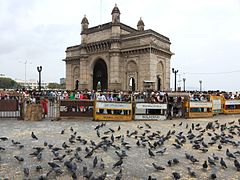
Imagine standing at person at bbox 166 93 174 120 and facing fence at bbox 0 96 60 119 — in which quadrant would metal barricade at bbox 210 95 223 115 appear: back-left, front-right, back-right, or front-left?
back-right

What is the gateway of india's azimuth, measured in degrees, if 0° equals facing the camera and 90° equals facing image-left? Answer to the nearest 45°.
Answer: approximately 45°

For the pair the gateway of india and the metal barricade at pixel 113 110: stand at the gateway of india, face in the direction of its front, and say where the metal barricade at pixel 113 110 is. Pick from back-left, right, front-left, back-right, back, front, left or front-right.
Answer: front-left

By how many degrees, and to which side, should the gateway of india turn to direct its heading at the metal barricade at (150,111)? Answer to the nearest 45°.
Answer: approximately 45° to its left

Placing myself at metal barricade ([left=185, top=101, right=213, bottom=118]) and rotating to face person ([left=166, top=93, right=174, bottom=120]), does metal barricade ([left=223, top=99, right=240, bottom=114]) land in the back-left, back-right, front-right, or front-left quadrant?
back-right

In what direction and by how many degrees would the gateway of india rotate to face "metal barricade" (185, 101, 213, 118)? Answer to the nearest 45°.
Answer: approximately 45° to its left

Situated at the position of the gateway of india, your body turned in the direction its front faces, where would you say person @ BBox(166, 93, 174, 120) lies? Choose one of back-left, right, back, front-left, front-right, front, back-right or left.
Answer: front-left

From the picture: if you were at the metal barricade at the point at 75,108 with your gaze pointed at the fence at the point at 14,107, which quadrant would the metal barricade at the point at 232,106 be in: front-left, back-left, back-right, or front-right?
back-right

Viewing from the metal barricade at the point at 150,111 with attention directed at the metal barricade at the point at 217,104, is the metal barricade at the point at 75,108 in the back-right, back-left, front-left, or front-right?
back-left

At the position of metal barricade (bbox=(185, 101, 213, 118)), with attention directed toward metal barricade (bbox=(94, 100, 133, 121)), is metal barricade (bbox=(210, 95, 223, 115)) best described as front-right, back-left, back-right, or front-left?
back-right

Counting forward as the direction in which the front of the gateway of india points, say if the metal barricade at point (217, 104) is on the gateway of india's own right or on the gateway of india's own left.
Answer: on the gateway of india's own left

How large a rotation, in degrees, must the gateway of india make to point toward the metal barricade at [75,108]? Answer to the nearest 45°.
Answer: approximately 45° to its left
